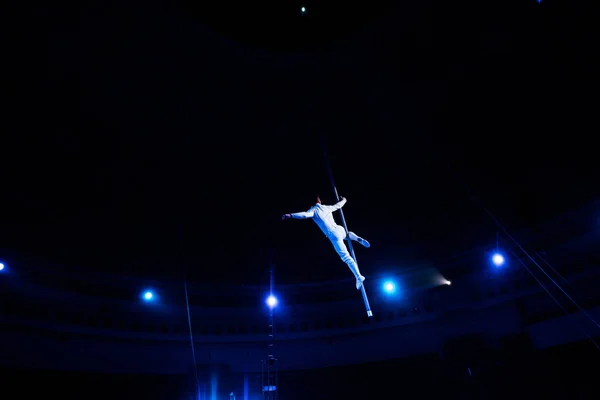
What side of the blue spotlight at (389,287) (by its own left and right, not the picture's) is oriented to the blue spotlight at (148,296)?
right

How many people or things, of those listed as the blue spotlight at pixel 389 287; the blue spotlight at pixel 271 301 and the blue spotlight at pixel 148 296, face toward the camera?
3

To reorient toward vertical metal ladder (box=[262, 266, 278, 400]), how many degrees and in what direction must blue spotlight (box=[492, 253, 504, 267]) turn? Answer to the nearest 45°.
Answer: approximately 90° to its right

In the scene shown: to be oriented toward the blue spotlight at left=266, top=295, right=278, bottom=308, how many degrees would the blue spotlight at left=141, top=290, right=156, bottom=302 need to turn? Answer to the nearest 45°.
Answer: approximately 90° to its left

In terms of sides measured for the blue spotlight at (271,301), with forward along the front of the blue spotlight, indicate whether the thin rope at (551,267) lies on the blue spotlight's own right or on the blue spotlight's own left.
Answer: on the blue spotlight's own left

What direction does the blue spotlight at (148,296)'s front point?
toward the camera

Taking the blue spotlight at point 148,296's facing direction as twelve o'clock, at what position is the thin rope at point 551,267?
The thin rope is roughly at 10 o'clock from the blue spotlight.

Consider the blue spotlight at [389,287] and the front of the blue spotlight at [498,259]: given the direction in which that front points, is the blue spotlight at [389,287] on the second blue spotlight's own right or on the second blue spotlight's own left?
on the second blue spotlight's own right

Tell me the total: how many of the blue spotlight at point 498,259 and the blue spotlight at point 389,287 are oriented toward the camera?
2

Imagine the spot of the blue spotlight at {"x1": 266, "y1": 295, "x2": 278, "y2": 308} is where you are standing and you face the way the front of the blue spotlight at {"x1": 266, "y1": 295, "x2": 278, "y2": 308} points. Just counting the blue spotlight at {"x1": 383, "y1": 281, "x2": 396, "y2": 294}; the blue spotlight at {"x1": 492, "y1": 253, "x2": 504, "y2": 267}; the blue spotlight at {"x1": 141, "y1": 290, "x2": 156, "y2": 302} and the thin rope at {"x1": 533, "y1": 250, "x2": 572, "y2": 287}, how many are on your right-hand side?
1

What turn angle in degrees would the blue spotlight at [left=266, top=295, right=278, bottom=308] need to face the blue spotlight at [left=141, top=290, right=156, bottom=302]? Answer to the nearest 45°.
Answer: approximately 90° to its right

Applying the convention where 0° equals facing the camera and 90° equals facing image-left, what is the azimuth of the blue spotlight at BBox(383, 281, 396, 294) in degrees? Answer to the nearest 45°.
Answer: approximately 0°

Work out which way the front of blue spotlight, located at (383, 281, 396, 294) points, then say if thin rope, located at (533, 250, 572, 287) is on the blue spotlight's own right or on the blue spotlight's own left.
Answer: on the blue spotlight's own left

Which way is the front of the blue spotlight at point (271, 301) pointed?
toward the camera

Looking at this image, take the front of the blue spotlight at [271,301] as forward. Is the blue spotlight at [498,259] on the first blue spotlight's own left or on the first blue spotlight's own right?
on the first blue spotlight's own left
